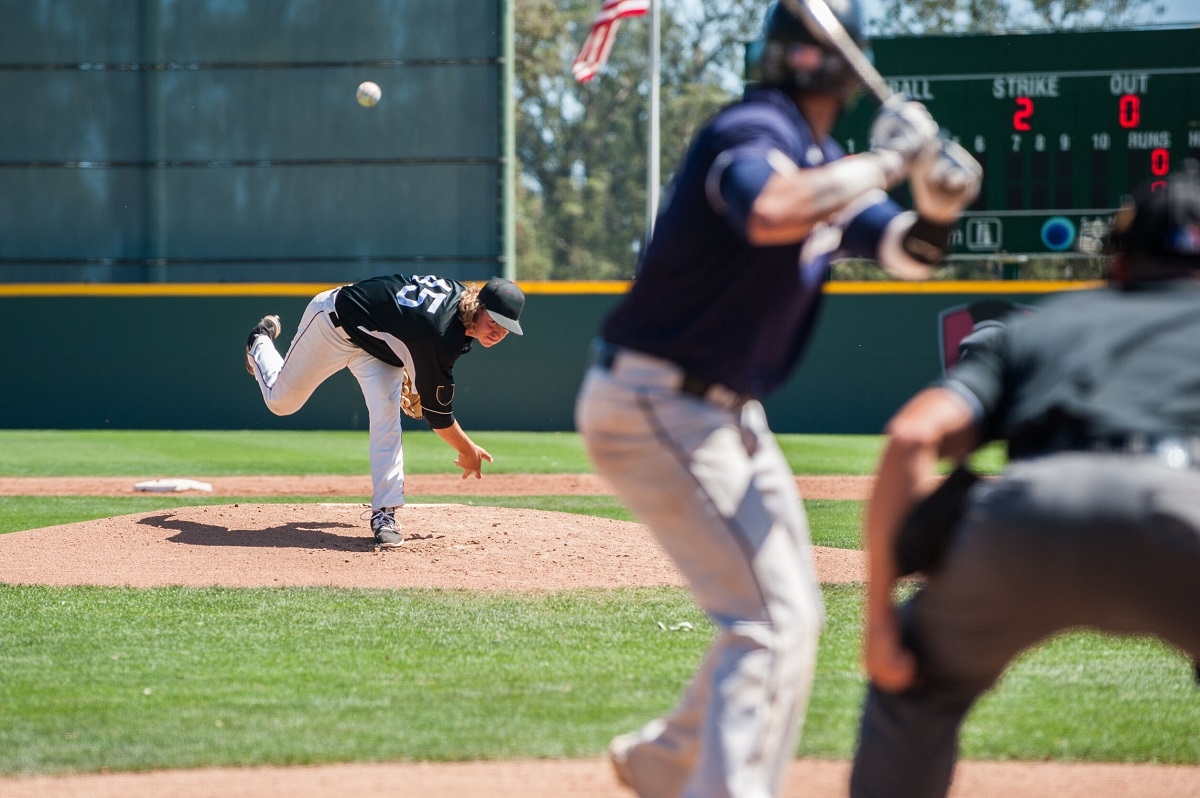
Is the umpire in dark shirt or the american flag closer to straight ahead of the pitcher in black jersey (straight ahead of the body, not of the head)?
the umpire in dark shirt

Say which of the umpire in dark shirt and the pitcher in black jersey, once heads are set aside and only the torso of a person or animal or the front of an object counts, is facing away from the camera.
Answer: the umpire in dark shirt

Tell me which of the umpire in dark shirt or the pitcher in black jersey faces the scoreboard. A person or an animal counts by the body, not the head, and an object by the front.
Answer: the umpire in dark shirt

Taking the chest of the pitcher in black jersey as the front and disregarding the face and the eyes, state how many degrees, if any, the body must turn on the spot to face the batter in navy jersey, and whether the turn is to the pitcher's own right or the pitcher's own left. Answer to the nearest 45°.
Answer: approximately 45° to the pitcher's own right

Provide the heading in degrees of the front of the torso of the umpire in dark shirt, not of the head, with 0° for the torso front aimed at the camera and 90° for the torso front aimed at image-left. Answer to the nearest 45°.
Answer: approximately 180°

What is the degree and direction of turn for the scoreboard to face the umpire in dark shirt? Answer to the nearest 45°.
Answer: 0° — it already faces them

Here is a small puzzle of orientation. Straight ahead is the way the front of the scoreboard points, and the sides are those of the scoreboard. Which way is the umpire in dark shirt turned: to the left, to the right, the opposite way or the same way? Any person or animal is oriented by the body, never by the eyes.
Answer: the opposite way
